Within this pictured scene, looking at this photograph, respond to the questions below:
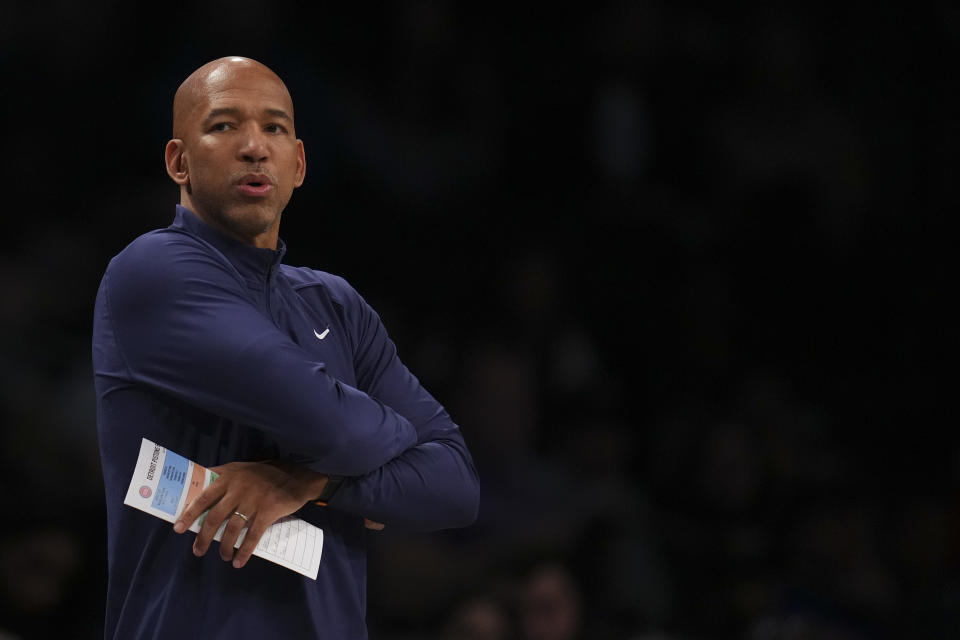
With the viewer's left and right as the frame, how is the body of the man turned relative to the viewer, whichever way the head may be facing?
facing the viewer and to the right of the viewer

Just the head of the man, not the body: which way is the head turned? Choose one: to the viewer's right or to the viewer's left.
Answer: to the viewer's right
